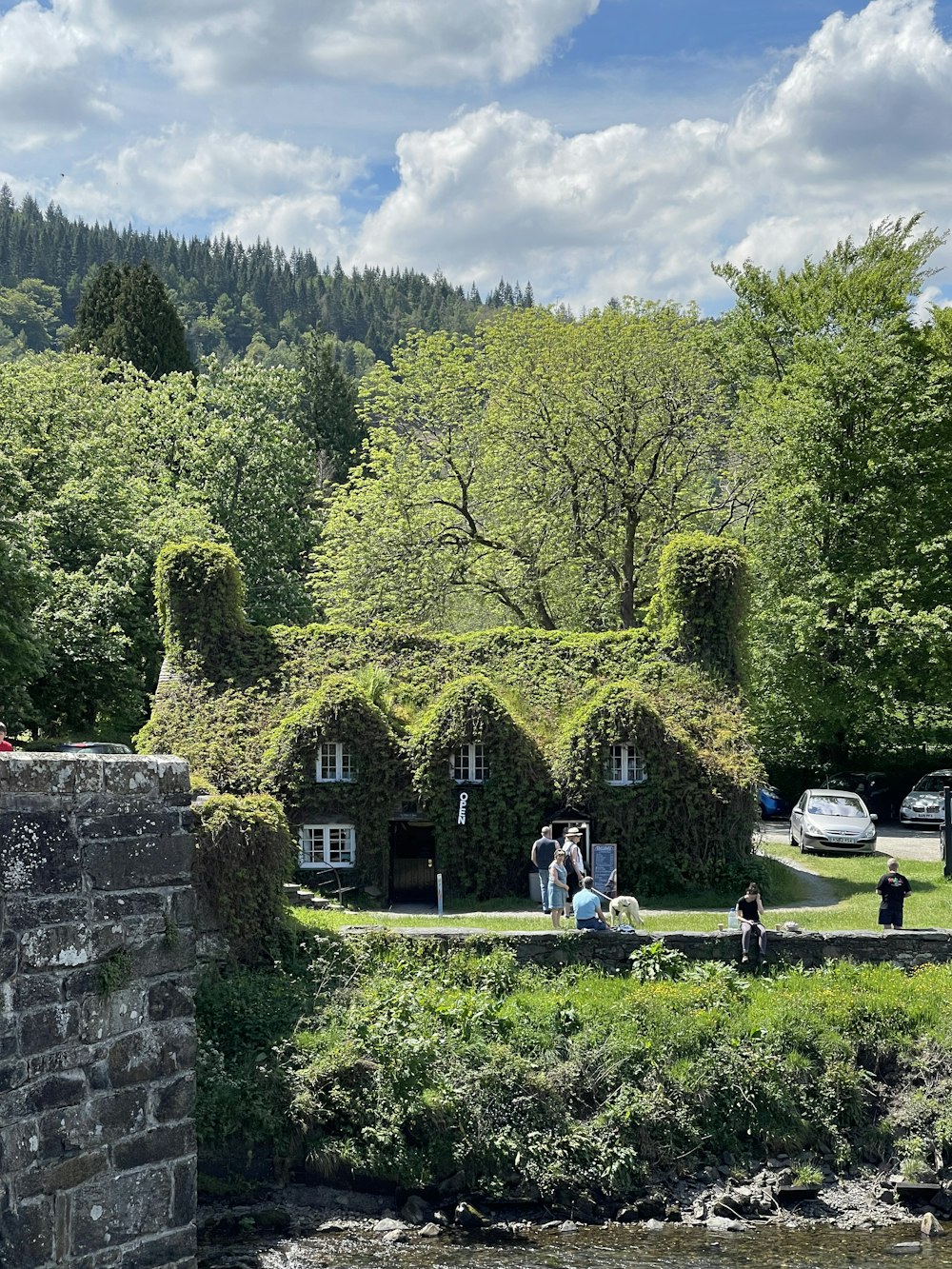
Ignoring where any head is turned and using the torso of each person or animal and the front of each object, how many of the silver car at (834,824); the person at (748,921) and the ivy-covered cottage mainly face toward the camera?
3

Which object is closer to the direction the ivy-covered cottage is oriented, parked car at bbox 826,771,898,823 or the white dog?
the white dog

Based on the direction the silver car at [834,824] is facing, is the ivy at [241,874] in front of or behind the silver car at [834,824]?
in front

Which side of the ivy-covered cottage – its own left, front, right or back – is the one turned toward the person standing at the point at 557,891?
front

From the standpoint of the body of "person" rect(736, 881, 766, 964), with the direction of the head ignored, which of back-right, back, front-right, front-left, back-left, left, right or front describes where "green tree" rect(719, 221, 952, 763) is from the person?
back

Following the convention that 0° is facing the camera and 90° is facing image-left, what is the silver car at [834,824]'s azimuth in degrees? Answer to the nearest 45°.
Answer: approximately 0°

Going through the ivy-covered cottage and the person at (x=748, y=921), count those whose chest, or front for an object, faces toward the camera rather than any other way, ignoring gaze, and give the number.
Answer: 2

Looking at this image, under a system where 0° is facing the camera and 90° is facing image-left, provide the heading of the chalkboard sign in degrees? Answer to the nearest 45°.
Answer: approximately 0°

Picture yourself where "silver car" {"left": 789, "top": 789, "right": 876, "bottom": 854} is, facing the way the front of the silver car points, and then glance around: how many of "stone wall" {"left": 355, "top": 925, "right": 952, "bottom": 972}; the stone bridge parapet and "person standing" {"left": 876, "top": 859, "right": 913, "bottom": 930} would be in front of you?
3

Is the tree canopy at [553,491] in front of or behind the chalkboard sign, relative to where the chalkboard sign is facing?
behind

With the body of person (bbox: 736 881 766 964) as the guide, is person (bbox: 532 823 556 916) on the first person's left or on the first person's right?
on the first person's right
